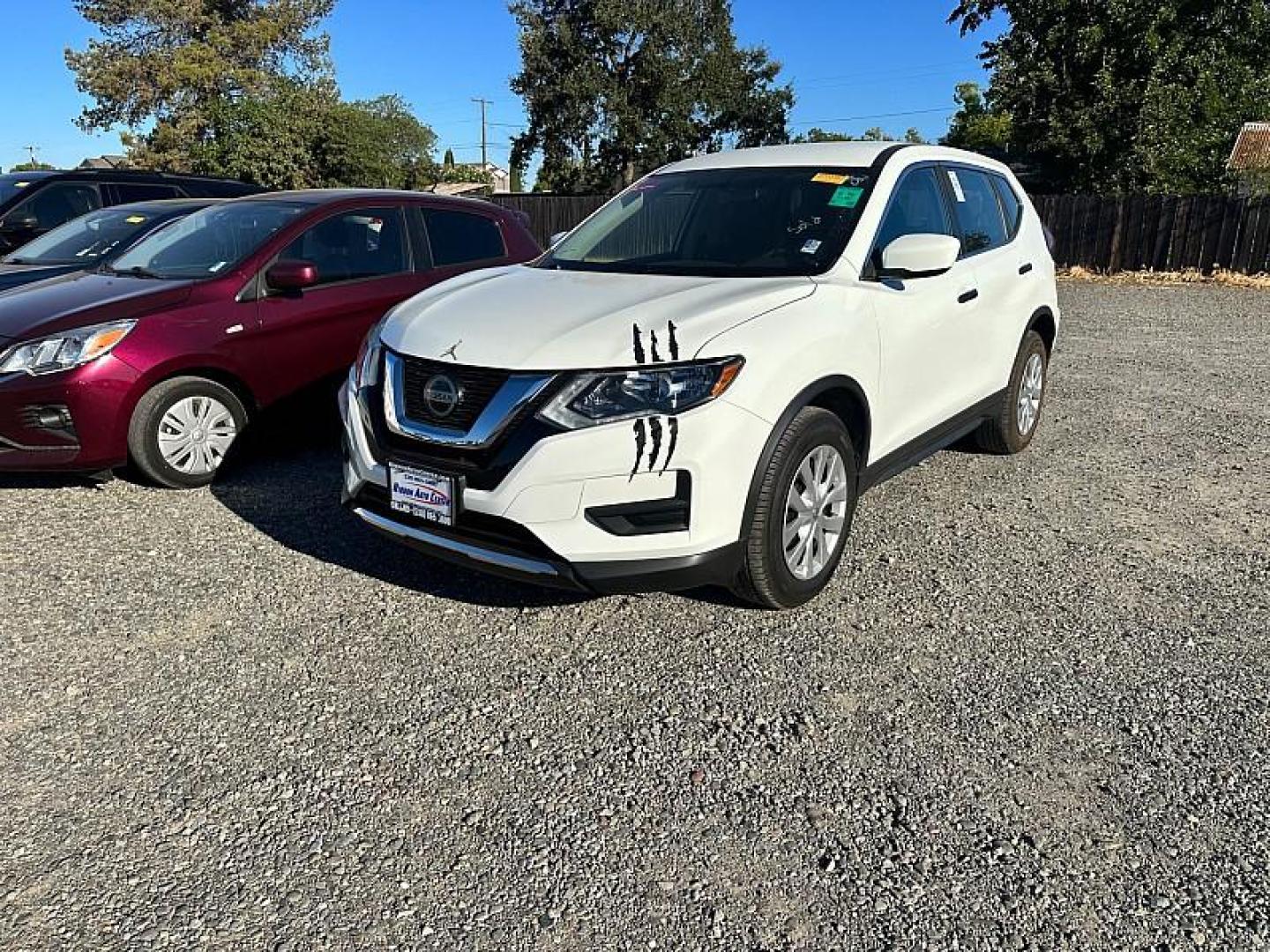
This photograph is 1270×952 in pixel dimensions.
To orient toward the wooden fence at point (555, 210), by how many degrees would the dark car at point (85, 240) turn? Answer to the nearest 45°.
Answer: approximately 180°
